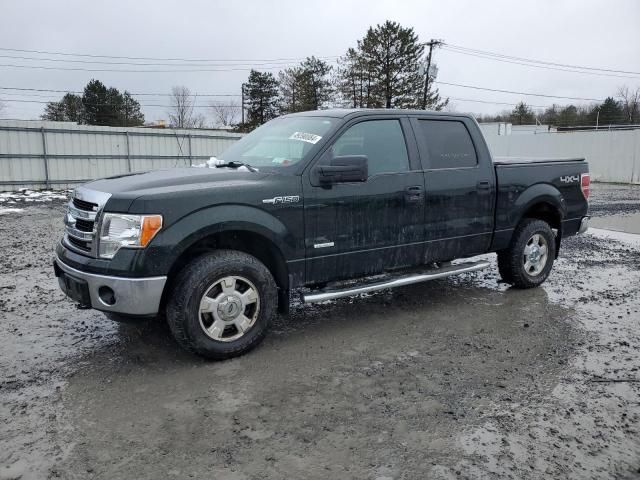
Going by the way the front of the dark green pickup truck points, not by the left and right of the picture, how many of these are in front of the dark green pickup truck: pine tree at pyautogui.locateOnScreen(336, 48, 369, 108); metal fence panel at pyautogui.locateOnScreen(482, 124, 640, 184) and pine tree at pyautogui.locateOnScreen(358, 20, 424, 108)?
0

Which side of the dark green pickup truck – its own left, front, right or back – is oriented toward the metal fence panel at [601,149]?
back

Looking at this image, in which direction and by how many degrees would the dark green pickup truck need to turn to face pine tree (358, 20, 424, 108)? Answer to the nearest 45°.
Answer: approximately 135° to its right

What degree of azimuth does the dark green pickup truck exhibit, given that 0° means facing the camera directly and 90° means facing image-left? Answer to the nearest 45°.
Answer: approximately 45°

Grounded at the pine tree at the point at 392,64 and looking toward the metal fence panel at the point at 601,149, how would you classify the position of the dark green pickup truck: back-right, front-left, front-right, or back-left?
front-right

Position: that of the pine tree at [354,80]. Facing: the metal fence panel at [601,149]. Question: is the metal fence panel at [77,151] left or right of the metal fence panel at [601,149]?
right

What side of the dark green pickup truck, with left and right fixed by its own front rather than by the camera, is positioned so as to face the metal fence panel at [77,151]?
right

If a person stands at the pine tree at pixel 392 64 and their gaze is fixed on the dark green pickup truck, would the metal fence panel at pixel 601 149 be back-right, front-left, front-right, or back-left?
front-left

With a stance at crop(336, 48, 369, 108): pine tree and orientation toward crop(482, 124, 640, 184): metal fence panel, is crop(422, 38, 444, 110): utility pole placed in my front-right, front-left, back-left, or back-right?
front-left

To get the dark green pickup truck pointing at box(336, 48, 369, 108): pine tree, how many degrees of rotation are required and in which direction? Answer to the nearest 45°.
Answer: approximately 135° to its right
